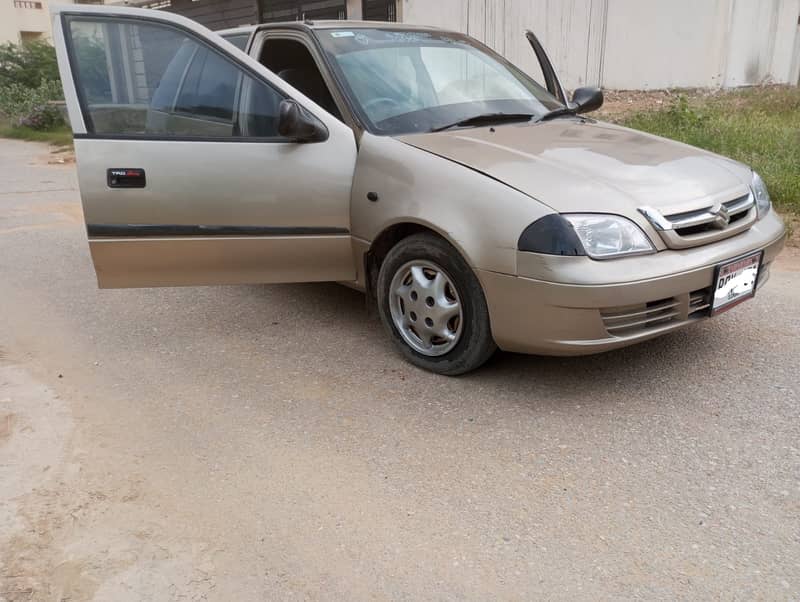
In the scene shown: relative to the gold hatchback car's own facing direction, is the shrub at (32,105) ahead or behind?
behind

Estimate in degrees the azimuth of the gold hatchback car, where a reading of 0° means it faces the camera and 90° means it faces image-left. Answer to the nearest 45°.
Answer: approximately 315°

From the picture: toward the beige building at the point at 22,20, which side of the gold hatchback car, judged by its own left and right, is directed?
back

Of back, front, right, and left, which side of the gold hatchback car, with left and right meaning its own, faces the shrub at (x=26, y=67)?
back
